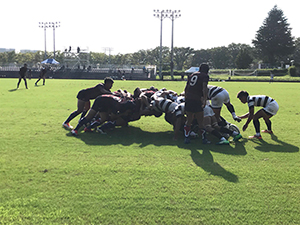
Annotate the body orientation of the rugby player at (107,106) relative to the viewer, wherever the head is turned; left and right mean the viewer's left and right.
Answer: facing to the right of the viewer

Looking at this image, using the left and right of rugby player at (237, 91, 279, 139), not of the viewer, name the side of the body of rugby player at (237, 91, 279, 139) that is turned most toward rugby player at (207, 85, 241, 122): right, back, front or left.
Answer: front

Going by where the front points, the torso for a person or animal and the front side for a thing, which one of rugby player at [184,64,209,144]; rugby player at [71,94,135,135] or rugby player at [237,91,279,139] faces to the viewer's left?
rugby player at [237,91,279,139]

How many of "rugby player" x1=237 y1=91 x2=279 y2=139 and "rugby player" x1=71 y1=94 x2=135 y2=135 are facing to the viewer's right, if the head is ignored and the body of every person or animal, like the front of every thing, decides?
1

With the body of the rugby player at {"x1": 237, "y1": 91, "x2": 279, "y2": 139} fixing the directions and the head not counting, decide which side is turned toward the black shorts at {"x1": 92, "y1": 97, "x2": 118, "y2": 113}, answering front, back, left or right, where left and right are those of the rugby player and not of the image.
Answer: front

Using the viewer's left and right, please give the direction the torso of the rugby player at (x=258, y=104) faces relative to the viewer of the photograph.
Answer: facing to the left of the viewer

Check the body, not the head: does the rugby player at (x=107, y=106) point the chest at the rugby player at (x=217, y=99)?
yes

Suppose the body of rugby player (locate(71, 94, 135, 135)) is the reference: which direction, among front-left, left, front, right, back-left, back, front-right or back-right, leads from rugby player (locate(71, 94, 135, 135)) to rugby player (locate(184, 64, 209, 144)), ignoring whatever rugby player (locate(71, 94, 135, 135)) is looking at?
front-right

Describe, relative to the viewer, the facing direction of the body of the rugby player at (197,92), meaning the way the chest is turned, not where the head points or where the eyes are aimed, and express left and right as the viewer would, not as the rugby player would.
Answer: facing away from the viewer and to the right of the viewer
